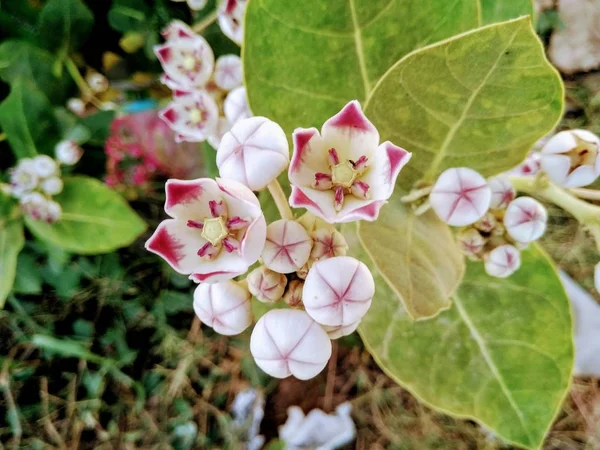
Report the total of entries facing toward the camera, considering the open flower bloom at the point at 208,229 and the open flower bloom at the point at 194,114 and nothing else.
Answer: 2

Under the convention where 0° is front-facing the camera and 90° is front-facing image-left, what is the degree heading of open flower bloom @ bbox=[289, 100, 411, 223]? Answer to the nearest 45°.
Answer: approximately 0°

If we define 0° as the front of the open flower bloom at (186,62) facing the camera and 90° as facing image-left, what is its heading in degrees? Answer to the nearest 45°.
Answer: approximately 0°
